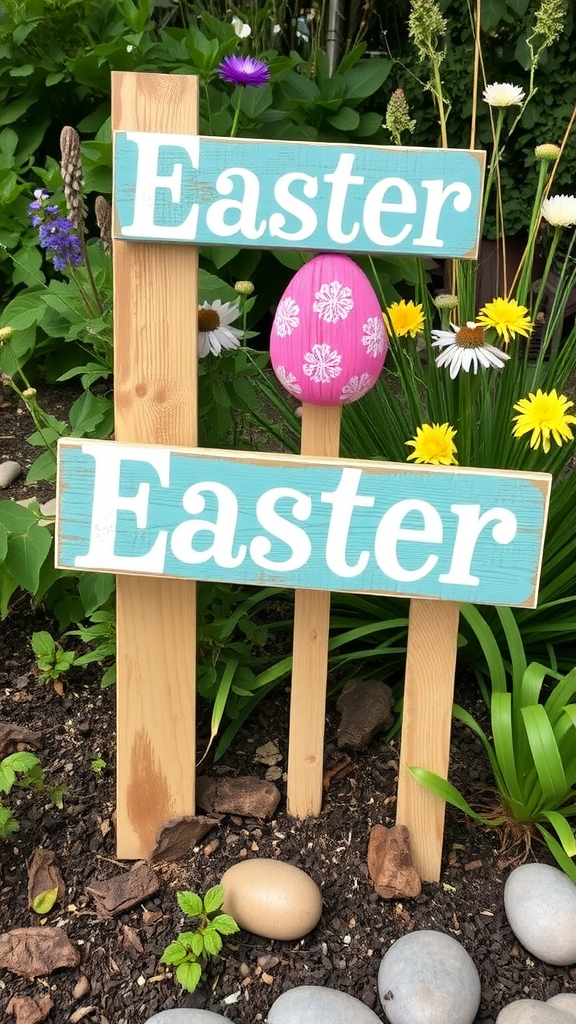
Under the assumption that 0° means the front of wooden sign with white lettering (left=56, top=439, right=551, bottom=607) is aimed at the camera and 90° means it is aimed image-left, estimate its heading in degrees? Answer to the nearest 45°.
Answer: approximately 0°

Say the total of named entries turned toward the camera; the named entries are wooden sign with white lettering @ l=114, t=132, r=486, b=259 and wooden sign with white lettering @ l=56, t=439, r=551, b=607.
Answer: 2

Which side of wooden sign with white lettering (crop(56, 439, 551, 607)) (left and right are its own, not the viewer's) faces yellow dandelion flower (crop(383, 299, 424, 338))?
back
